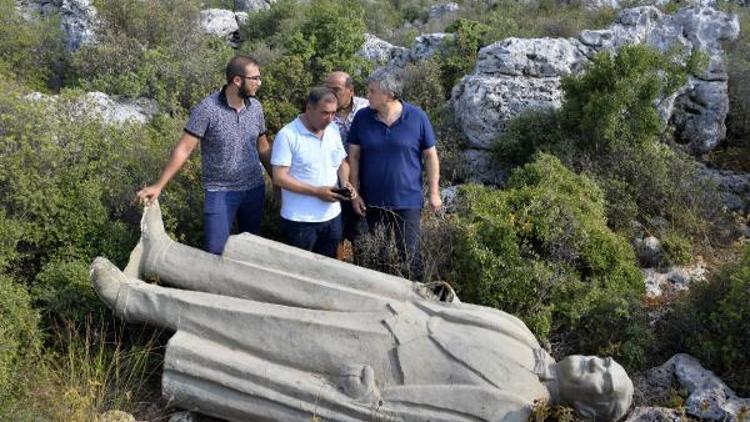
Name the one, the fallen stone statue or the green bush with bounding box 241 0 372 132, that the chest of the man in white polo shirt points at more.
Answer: the fallen stone statue

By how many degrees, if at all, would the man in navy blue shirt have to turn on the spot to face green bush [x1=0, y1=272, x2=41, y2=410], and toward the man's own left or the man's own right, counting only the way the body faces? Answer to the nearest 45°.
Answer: approximately 90° to the man's own right

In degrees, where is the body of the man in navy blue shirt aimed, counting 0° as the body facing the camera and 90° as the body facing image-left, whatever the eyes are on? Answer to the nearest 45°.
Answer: approximately 0°

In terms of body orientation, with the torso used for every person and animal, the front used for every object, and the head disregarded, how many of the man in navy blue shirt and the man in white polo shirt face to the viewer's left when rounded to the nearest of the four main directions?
0

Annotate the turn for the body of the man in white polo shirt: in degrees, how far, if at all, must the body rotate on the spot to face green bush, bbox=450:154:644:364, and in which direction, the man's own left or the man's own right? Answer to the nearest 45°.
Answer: approximately 45° to the man's own left

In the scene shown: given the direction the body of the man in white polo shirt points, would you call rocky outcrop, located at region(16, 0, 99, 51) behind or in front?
behind

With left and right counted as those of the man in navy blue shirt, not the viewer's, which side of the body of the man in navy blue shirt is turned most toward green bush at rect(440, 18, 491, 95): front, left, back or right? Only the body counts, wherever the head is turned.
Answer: back

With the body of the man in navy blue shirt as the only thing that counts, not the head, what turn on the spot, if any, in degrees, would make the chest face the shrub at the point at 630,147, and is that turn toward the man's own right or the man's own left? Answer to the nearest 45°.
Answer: approximately 135° to the man's own left

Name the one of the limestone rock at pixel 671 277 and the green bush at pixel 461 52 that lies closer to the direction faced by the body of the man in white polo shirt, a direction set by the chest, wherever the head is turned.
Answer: the limestone rock

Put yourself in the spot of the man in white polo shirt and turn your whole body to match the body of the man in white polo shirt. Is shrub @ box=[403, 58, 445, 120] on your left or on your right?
on your left

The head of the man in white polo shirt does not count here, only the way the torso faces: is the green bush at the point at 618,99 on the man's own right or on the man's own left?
on the man's own left

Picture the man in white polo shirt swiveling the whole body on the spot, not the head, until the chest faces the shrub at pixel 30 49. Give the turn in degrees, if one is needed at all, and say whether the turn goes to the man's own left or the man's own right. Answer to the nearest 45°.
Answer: approximately 180°

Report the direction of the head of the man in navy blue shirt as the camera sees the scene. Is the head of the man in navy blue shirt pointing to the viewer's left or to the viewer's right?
to the viewer's left

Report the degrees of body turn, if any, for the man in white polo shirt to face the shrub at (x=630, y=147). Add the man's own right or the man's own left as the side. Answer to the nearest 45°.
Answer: approximately 90° to the man's own left

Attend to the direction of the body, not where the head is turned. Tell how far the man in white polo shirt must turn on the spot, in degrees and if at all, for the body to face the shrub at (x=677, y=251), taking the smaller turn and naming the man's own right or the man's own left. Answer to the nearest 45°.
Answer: approximately 45° to the man's own left
